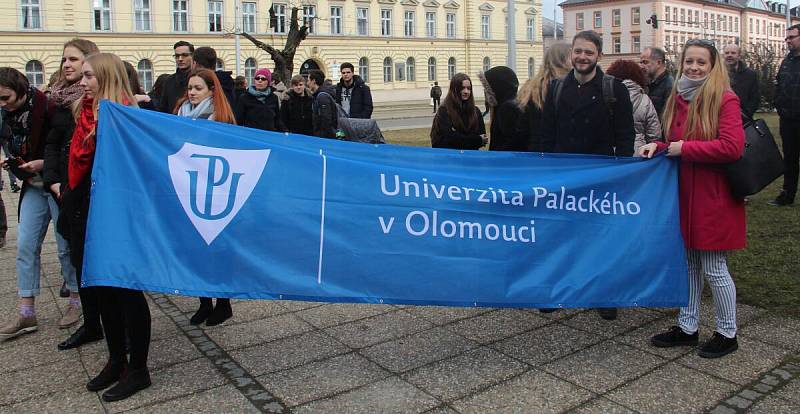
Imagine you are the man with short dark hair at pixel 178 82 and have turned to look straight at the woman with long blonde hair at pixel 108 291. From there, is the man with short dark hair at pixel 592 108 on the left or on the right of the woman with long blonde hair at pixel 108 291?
left

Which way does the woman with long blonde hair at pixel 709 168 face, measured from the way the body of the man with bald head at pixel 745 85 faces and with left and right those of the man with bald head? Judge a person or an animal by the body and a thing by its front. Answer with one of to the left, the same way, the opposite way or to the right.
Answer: the same way

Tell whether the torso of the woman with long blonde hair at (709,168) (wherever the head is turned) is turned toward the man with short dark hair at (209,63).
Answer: no

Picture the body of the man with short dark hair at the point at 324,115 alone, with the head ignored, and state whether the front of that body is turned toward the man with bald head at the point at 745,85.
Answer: no

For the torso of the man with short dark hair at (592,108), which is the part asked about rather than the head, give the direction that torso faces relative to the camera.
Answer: toward the camera

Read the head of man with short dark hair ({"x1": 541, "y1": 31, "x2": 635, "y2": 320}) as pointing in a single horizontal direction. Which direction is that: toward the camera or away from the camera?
toward the camera

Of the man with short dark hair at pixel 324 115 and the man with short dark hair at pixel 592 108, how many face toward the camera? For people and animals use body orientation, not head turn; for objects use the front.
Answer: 1

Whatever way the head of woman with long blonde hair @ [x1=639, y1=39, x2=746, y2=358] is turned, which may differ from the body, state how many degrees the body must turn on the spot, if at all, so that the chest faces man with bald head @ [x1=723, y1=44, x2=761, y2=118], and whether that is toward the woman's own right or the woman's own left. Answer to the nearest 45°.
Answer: approximately 135° to the woman's own right

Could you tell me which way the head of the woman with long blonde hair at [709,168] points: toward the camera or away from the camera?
toward the camera

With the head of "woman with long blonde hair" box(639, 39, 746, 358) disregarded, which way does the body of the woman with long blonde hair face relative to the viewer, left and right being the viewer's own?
facing the viewer and to the left of the viewer

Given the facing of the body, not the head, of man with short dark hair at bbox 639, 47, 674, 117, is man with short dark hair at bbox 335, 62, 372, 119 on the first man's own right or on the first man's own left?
on the first man's own right

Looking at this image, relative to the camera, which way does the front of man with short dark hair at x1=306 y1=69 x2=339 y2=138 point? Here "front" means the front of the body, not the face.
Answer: to the viewer's left

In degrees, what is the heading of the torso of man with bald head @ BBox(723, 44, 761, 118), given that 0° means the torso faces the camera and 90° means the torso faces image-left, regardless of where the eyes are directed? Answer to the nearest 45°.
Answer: approximately 45°

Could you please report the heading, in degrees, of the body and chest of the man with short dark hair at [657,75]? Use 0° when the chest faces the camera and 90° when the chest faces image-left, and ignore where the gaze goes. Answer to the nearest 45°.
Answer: approximately 45°
